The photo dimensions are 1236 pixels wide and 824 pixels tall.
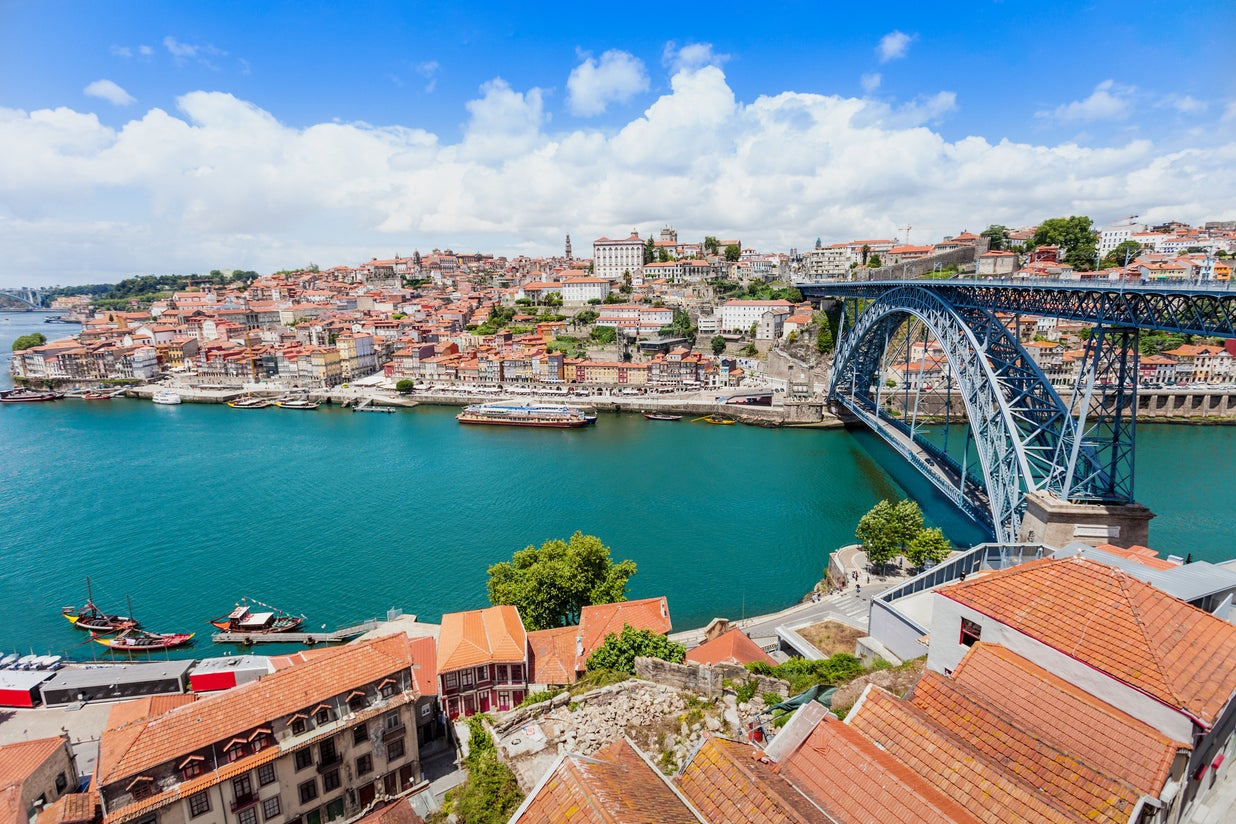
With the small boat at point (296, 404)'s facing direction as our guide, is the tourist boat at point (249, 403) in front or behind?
in front

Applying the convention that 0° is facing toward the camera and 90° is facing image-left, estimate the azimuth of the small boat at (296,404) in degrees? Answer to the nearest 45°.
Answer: approximately 90°

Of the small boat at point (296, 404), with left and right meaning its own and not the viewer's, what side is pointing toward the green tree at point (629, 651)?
left

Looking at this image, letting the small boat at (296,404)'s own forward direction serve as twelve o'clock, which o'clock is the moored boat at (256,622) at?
The moored boat is roughly at 9 o'clock from the small boat.

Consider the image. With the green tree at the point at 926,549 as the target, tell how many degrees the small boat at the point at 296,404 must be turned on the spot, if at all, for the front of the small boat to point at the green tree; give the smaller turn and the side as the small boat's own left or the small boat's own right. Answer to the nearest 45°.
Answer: approximately 90° to the small boat's own left
